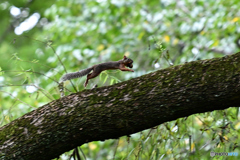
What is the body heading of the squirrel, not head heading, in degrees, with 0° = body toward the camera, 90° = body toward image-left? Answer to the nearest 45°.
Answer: approximately 270°
